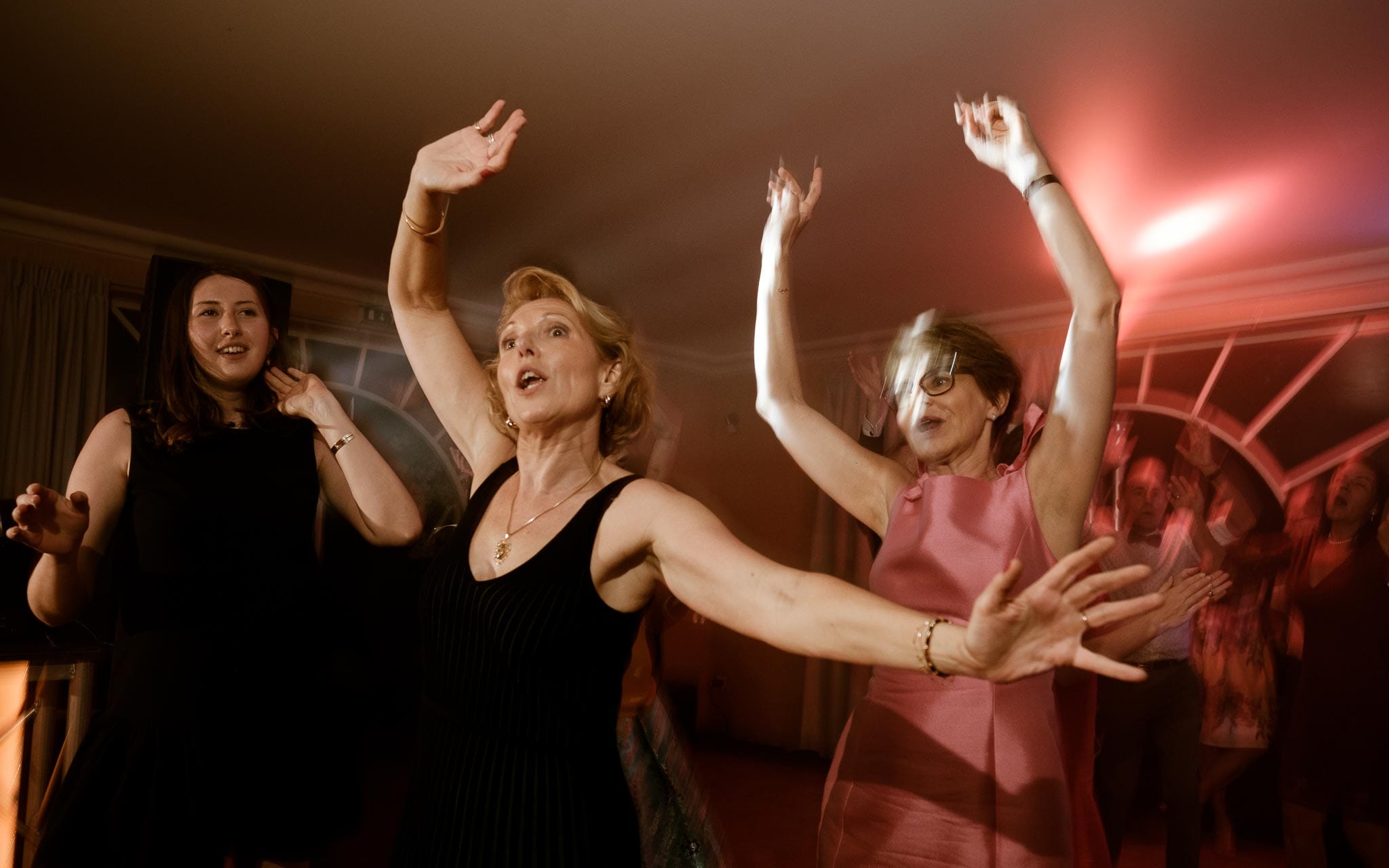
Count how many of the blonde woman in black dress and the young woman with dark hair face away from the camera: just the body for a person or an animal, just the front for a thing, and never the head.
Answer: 0

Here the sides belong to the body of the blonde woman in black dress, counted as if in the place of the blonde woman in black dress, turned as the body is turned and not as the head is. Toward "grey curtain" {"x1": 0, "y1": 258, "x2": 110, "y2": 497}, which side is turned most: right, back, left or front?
right

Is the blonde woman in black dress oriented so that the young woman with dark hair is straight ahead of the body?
no

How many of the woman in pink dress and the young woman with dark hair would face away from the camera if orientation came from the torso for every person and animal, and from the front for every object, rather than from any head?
0

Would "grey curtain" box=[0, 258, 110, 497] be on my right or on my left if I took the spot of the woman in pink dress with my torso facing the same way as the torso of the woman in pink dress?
on my right

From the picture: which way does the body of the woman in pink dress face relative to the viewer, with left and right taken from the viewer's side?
facing the viewer and to the left of the viewer

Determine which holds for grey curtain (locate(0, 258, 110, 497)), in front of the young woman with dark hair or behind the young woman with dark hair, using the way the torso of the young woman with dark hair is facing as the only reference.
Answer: behind

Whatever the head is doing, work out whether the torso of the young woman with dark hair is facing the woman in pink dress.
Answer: no

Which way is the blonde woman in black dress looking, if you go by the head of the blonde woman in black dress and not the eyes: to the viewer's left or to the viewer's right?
to the viewer's left

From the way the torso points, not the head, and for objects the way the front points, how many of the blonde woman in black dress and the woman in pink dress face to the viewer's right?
0

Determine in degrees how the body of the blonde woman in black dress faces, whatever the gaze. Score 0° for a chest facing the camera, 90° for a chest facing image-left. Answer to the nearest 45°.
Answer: approximately 45°

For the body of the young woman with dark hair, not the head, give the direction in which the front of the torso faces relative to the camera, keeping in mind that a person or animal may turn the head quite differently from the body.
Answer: toward the camera

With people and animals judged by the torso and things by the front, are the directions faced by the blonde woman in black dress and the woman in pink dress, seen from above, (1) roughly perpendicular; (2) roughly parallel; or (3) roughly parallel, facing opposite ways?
roughly parallel

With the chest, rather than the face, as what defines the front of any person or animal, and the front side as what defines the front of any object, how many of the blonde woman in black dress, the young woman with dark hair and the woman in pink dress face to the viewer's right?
0
